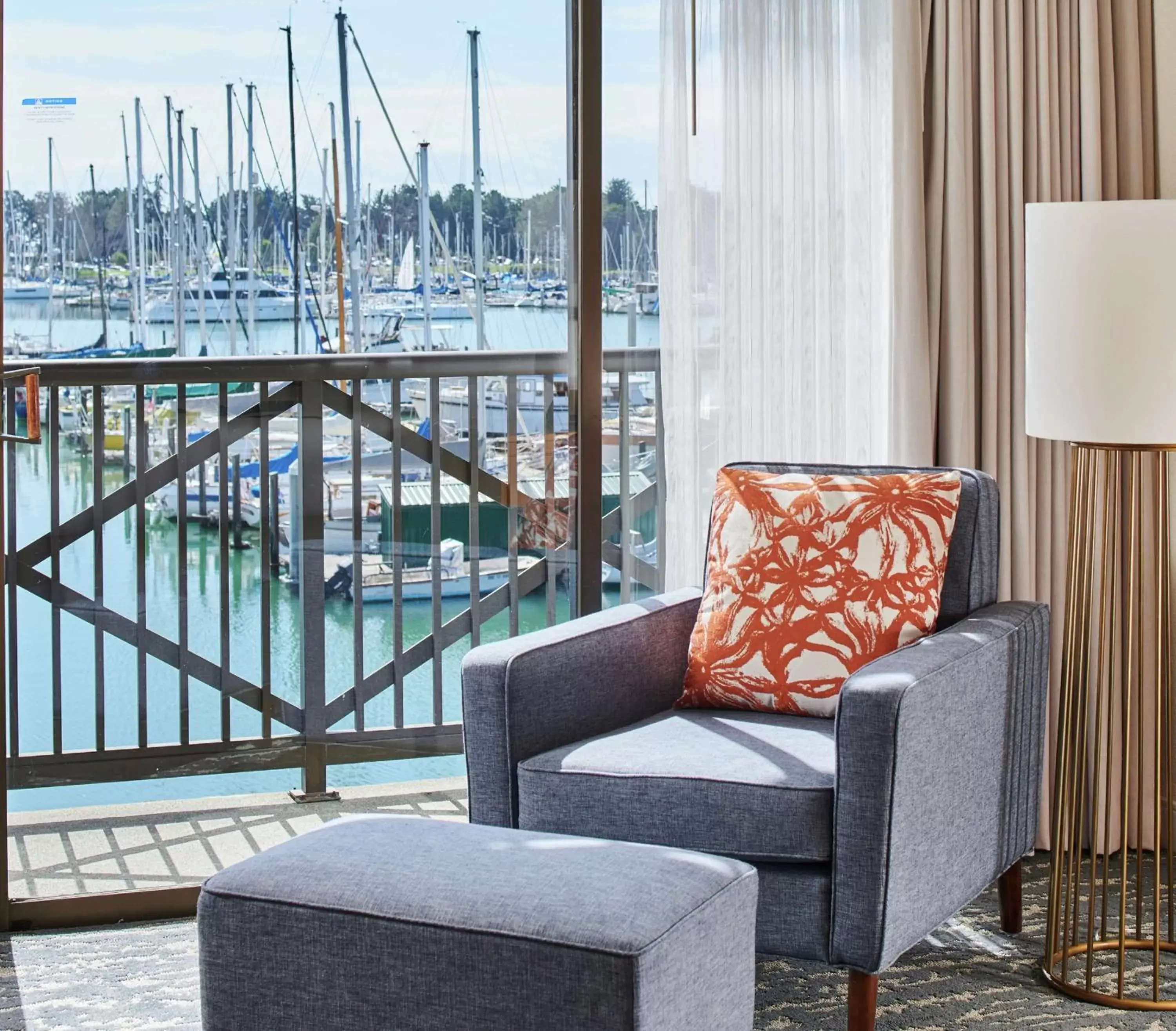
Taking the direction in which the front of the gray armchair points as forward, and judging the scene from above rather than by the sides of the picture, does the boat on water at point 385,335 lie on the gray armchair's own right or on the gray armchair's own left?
on the gray armchair's own right

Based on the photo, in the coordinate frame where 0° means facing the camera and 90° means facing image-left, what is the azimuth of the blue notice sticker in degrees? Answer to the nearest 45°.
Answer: approximately 0°

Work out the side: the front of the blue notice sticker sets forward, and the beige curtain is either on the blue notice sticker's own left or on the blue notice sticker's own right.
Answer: on the blue notice sticker's own left

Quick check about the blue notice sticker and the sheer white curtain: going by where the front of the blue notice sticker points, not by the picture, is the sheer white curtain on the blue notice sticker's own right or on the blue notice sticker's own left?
on the blue notice sticker's own left

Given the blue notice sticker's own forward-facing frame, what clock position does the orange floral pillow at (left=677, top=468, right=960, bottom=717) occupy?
The orange floral pillow is roughly at 10 o'clock from the blue notice sticker.

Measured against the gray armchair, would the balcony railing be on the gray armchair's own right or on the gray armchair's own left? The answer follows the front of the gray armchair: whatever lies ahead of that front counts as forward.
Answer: on the gray armchair's own right

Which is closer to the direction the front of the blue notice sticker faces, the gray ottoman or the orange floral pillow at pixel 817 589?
the gray ottoman
